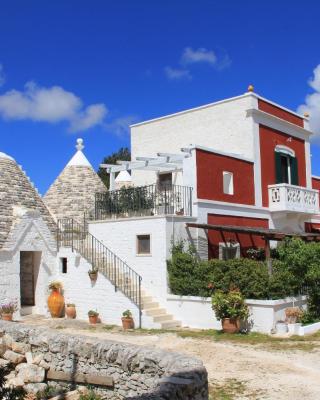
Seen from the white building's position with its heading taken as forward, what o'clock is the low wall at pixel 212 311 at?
The low wall is roughly at 1 o'clock from the white building.

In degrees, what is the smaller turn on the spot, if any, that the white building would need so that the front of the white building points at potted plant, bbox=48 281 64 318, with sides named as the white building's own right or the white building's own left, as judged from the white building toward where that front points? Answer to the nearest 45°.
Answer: approximately 135° to the white building's own right

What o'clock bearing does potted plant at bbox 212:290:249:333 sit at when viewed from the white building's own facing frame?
The potted plant is roughly at 1 o'clock from the white building.

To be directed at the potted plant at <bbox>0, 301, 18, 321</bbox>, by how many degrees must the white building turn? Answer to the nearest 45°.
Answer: approximately 90° to its right

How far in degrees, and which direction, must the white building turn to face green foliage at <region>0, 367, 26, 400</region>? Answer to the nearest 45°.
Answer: approximately 45° to its right

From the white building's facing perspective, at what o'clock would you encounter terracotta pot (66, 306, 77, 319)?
The terracotta pot is roughly at 4 o'clock from the white building.

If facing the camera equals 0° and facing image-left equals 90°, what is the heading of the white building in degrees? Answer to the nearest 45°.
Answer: approximately 315°
